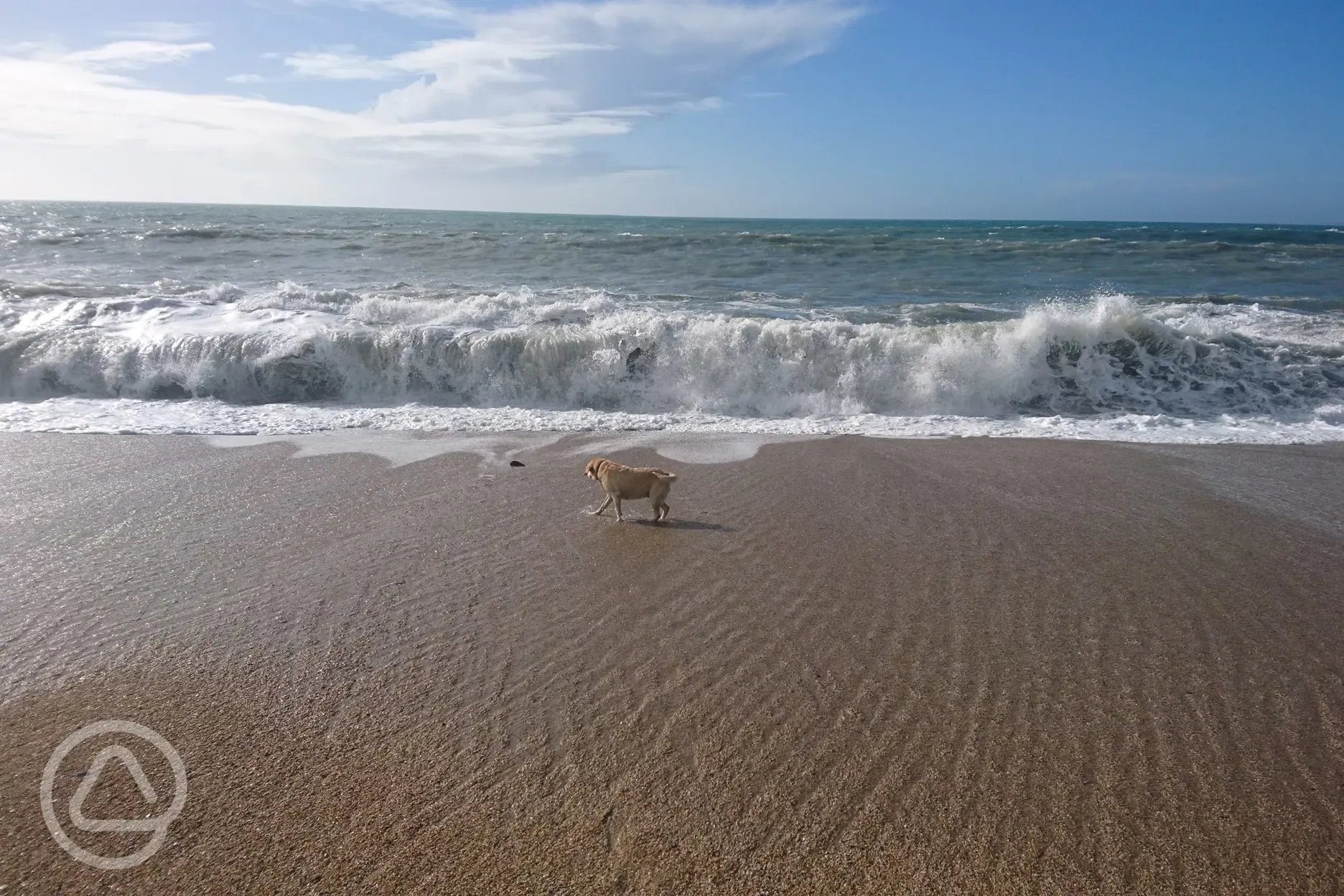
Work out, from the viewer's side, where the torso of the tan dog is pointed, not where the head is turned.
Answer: to the viewer's left
